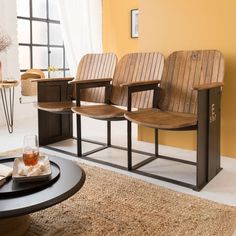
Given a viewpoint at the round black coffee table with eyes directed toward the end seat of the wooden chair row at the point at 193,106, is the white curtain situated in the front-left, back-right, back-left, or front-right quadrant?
front-left

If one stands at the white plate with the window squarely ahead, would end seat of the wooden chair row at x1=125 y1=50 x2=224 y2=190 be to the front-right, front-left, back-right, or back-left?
front-right

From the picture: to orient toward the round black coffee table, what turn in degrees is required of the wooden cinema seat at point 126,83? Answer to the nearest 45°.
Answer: approximately 45° to its left

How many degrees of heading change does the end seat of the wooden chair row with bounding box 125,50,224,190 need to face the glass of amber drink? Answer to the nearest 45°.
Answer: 0° — it already faces it

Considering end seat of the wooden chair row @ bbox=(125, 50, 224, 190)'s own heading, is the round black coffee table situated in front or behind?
in front

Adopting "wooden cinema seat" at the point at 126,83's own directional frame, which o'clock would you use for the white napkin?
The white napkin is roughly at 11 o'clock from the wooden cinema seat.

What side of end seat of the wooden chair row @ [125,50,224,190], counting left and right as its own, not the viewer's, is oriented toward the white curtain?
right

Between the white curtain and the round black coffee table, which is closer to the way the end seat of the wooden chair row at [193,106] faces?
the round black coffee table

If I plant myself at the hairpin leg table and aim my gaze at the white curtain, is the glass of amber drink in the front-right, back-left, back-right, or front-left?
back-right
